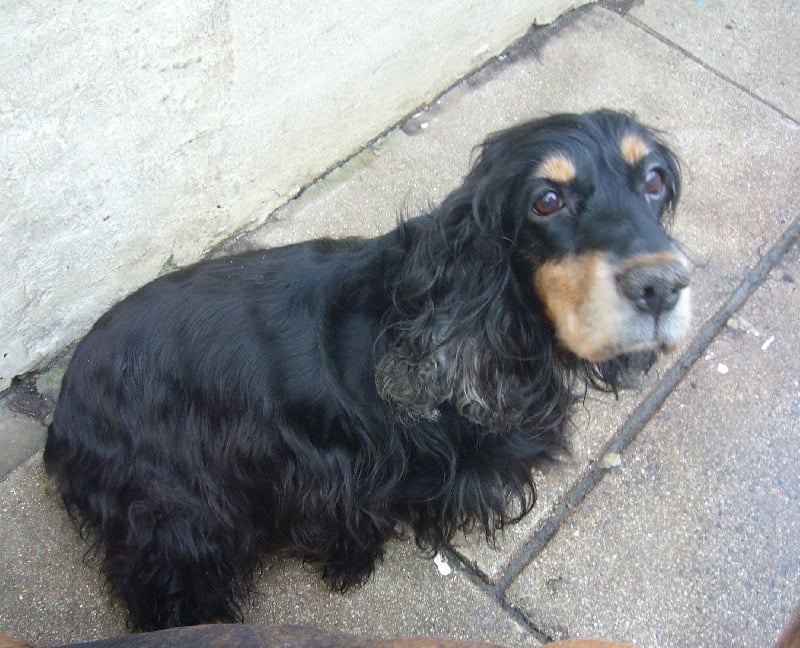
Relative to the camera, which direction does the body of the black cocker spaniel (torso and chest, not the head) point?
to the viewer's right
